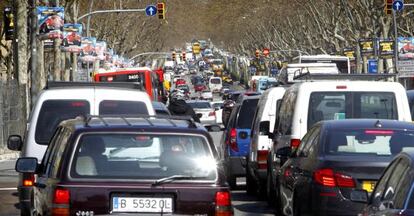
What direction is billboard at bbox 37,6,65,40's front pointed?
toward the camera

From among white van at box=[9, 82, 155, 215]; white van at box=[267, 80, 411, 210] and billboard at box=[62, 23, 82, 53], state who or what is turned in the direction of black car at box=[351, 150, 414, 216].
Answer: the billboard

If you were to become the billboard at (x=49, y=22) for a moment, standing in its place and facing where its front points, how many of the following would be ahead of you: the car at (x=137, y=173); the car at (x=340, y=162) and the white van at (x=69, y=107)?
3

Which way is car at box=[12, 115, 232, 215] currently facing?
away from the camera

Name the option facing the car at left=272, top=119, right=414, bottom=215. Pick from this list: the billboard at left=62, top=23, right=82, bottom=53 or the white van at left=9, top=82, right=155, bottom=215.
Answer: the billboard

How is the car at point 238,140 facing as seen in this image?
away from the camera

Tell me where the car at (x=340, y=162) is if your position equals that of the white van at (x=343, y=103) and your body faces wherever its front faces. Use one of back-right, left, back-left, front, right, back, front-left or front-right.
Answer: back

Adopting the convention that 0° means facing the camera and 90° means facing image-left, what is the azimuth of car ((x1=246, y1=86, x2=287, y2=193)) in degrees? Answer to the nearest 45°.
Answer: approximately 180°

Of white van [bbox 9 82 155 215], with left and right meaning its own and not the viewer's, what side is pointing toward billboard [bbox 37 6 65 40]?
front

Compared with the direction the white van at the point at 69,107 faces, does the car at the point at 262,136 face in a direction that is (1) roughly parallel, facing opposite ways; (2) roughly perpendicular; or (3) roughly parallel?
roughly parallel

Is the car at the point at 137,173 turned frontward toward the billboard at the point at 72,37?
yes

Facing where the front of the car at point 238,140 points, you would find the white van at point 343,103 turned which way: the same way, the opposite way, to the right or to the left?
the same way

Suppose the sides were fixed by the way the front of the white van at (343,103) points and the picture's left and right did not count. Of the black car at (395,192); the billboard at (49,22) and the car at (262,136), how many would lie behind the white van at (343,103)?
1

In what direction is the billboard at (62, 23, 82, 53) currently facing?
toward the camera

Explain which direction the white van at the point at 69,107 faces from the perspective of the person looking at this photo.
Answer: facing away from the viewer

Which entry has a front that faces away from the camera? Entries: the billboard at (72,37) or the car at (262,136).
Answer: the car

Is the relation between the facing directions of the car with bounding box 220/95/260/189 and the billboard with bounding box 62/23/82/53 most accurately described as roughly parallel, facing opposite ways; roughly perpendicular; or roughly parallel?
roughly parallel, facing opposite ways
